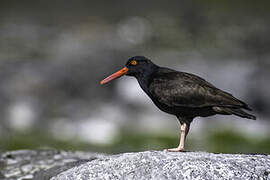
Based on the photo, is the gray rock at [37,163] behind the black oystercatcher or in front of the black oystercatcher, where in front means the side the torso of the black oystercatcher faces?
in front

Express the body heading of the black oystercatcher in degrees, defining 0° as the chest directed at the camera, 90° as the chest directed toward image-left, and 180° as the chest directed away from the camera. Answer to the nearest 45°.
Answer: approximately 90°
